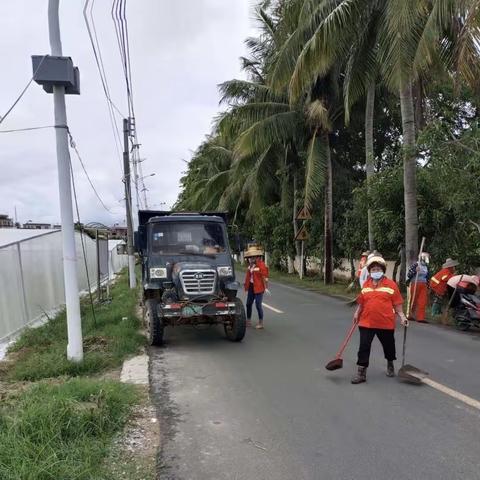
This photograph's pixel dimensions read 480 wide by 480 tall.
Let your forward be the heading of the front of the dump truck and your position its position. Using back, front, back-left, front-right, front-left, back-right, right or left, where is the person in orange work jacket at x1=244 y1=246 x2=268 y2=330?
back-left

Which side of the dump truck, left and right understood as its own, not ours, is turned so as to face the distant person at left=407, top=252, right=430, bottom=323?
left

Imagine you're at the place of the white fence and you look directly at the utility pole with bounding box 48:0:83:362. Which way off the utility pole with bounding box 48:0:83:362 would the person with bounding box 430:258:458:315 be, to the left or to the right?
left

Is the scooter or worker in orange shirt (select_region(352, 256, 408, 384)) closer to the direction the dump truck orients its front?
the worker in orange shirt

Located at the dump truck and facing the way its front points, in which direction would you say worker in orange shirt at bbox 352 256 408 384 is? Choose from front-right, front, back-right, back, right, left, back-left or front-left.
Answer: front-left
